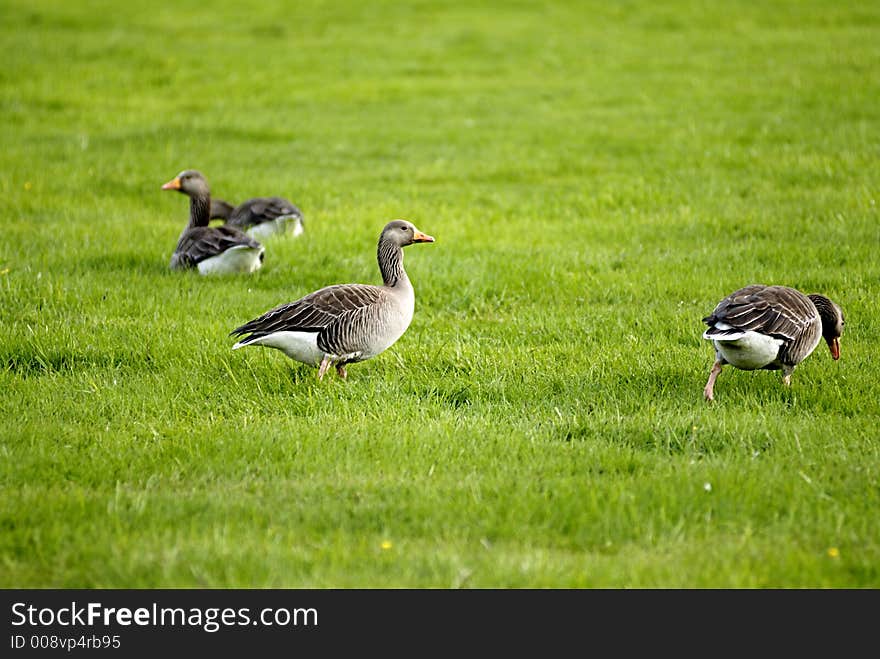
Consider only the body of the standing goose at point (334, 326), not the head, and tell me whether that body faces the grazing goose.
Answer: yes

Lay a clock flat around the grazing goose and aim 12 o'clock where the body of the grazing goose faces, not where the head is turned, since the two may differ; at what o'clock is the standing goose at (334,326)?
The standing goose is roughly at 7 o'clock from the grazing goose.

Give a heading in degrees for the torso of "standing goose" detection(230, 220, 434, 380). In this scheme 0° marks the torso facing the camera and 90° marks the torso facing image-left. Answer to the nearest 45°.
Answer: approximately 270°

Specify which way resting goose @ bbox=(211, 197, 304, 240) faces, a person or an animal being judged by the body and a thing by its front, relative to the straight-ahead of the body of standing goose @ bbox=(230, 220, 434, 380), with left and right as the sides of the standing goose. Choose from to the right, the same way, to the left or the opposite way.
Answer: the opposite way

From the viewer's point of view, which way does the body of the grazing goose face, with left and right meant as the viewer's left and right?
facing away from the viewer and to the right of the viewer

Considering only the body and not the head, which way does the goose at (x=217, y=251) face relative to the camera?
to the viewer's left

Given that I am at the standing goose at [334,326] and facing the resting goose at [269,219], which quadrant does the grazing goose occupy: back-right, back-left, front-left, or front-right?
back-right

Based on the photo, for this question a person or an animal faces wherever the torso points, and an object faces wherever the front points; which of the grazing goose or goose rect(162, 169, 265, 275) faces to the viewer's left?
the goose

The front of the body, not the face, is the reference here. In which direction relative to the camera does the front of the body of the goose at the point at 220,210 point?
to the viewer's left

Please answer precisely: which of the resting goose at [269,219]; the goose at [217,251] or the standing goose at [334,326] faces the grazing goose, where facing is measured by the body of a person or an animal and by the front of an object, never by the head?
the standing goose

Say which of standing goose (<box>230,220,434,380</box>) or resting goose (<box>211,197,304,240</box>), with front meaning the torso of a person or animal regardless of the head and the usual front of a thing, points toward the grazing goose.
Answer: the standing goose

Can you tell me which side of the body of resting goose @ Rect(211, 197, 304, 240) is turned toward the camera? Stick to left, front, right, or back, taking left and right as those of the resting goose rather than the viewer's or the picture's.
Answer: left

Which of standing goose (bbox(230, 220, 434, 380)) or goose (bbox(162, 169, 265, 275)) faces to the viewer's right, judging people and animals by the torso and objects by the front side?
the standing goose

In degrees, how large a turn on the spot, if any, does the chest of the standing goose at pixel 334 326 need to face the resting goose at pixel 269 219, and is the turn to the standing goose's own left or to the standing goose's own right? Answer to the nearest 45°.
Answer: approximately 90° to the standing goose's own left
